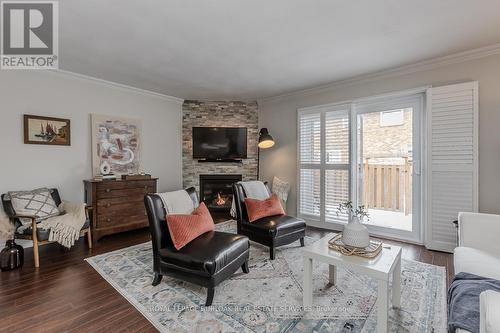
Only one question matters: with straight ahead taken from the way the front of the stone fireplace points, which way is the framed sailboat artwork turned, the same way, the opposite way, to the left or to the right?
to the left

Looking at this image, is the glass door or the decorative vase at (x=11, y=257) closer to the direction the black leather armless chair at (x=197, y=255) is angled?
the glass door

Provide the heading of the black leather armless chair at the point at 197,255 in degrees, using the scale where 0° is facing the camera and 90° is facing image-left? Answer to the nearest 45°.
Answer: approximately 315°

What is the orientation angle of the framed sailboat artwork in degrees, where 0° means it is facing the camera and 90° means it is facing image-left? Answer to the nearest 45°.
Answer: approximately 315°

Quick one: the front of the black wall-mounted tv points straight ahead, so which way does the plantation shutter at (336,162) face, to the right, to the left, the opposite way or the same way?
to the right

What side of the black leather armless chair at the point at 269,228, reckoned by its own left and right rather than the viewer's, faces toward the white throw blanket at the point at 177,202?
right
